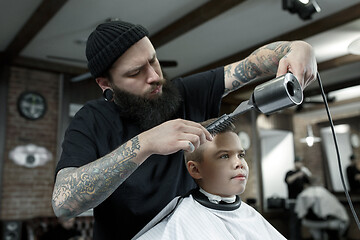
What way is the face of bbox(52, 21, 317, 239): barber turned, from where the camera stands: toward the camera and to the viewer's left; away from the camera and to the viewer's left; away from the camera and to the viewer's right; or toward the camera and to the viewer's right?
toward the camera and to the viewer's right

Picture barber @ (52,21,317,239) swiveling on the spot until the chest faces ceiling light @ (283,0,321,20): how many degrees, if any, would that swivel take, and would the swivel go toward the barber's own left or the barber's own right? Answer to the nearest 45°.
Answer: approximately 90° to the barber's own left

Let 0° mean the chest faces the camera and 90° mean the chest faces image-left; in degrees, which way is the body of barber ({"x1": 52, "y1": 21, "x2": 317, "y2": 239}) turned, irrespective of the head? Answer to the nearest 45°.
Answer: approximately 315°

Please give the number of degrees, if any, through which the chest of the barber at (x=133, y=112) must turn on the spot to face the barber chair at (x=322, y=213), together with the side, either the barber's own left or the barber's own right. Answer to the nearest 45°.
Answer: approximately 90° to the barber's own left

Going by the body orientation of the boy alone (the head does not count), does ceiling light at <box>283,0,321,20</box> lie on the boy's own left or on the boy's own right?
on the boy's own left

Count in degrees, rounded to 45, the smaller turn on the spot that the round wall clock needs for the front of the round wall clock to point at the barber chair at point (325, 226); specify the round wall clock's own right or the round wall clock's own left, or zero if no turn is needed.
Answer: approximately 90° to the round wall clock's own left

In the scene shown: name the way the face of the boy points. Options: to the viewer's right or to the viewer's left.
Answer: to the viewer's right

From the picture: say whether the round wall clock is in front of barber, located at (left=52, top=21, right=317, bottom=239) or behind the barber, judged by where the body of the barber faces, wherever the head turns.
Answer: behind

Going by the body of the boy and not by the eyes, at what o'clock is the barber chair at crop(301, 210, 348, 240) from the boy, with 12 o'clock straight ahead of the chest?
The barber chair is roughly at 8 o'clock from the boy.
